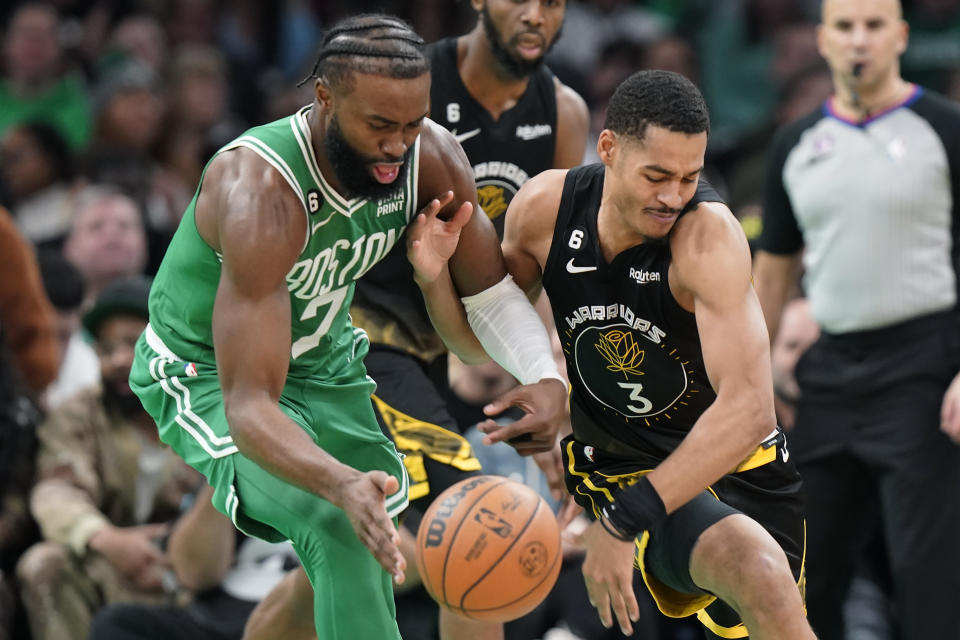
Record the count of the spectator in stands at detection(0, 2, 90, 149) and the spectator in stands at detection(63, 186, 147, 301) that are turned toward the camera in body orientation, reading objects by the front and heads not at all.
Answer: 2

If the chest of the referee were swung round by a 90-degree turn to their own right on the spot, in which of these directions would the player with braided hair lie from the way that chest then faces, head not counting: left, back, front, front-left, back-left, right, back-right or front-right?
front-left

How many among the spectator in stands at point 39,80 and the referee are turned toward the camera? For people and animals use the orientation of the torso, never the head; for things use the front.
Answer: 2

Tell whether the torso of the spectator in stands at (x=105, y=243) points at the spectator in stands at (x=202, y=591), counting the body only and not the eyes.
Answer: yes

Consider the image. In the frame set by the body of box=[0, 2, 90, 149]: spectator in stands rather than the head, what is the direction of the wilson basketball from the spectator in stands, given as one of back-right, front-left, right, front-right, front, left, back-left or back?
front

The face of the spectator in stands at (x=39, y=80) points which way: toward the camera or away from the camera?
toward the camera

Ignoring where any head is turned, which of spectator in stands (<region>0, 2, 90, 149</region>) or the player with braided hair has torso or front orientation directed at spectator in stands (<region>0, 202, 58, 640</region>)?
spectator in stands (<region>0, 2, 90, 149</region>)

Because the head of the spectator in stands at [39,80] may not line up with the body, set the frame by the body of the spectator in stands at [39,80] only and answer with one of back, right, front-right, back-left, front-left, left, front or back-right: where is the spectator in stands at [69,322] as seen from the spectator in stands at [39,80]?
front

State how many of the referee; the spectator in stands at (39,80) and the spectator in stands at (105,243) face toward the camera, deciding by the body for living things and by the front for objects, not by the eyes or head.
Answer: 3

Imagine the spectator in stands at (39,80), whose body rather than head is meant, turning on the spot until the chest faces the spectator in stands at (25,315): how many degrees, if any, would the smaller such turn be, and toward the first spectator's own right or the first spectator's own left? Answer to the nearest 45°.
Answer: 0° — they already face them

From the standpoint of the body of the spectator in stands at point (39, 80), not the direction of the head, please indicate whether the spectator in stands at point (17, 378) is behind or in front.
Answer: in front

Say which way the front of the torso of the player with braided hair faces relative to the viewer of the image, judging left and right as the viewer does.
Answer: facing the viewer and to the right of the viewer

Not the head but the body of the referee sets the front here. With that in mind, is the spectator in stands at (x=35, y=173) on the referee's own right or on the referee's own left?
on the referee's own right

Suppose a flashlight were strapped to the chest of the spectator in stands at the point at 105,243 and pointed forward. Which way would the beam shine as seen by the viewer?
toward the camera
